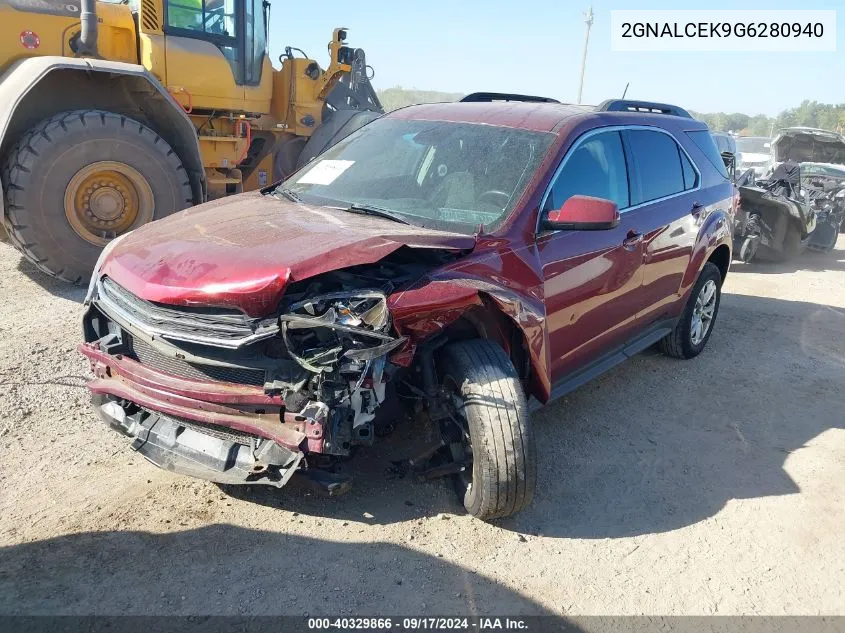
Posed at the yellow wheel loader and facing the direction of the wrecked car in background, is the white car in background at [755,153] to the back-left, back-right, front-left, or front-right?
front-left

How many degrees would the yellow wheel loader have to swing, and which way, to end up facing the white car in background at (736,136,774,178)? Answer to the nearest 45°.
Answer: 0° — it already faces it

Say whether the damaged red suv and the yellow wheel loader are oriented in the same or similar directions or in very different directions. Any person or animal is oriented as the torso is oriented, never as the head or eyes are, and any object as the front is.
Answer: very different directions

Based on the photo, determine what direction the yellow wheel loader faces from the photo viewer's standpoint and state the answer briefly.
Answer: facing away from the viewer and to the right of the viewer

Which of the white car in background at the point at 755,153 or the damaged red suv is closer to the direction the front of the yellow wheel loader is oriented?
the white car in background

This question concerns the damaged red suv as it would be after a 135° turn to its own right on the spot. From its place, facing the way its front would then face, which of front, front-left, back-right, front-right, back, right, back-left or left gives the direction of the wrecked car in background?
front-right

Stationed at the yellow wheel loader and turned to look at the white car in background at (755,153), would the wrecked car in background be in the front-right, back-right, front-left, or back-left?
front-right

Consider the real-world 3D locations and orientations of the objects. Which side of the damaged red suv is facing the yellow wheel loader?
right

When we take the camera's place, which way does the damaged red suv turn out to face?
facing the viewer and to the left of the viewer
